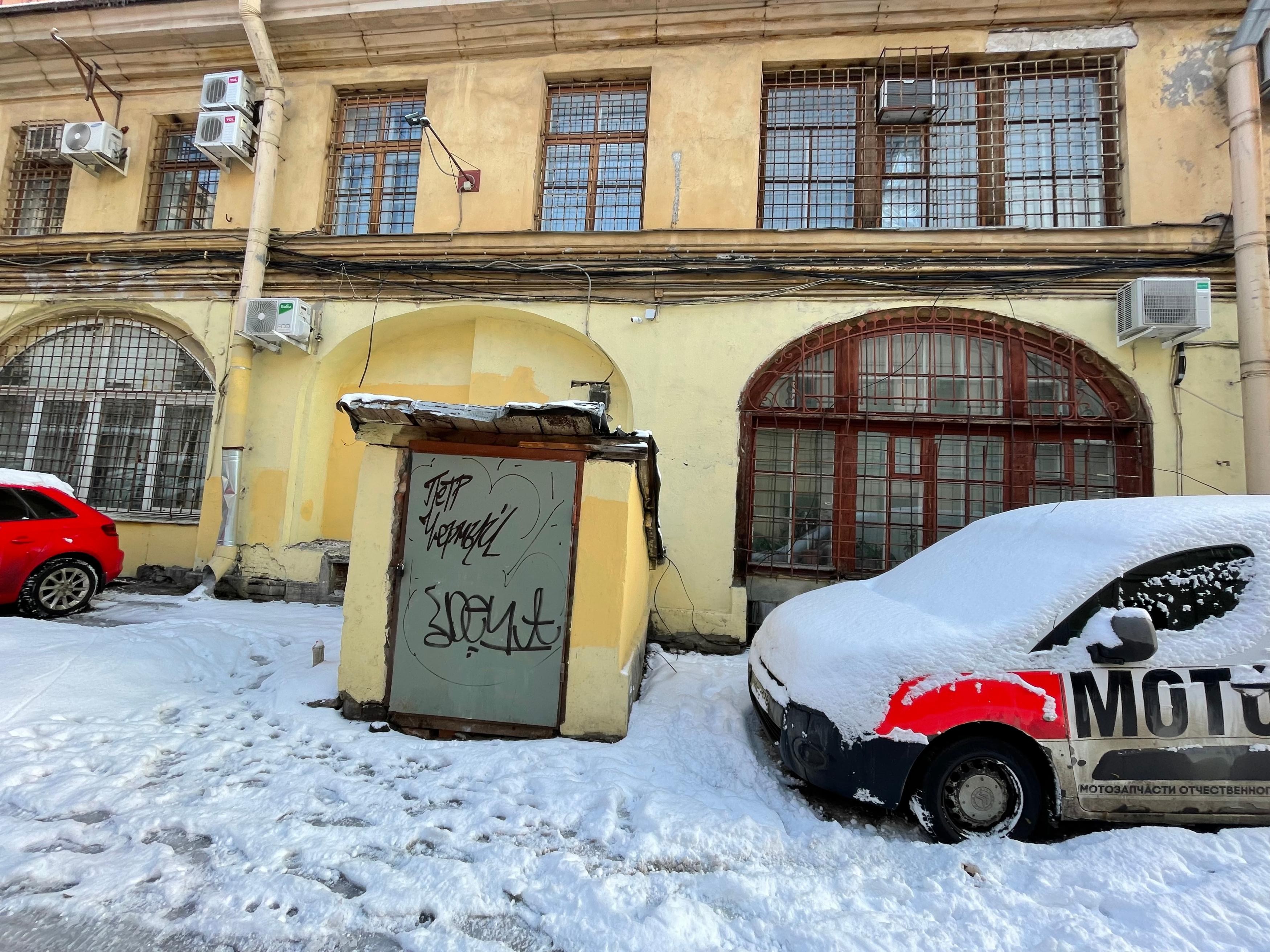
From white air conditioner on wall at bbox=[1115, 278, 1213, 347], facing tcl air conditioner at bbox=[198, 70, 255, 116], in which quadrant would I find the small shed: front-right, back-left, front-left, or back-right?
front-left

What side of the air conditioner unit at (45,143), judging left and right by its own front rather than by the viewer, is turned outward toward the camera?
front

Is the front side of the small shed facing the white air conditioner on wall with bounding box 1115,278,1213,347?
no

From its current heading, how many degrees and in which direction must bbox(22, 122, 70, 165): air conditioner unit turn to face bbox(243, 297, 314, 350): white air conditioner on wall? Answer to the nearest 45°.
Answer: approximately 45° to its left

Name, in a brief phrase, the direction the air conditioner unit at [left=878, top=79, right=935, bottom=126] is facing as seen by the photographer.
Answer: facing the viewer

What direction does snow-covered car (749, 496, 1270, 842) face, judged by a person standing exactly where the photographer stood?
facing the viewer and to the left of the viewer

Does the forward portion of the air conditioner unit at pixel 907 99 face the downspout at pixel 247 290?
no

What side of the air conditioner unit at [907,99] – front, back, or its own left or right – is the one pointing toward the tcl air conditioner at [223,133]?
right

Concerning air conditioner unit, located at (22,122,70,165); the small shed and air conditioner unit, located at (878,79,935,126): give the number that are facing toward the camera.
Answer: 3

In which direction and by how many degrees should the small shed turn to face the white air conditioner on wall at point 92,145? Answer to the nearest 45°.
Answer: approximately 135° to its right

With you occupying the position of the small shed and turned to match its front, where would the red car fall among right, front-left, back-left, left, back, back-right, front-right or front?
back-right

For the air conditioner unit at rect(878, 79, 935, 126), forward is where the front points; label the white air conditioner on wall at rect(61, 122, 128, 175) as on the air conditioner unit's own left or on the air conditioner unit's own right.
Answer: on the air conditioner unit's own right

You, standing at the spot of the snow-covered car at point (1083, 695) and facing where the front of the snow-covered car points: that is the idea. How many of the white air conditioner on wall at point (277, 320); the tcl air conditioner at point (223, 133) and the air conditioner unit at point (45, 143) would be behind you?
0

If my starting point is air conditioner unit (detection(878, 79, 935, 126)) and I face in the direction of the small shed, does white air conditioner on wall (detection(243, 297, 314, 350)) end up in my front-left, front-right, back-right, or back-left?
front-right

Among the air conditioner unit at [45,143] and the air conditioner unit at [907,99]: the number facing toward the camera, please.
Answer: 2

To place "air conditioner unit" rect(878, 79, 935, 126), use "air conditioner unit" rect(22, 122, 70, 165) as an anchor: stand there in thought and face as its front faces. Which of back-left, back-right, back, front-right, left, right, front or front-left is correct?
front-left

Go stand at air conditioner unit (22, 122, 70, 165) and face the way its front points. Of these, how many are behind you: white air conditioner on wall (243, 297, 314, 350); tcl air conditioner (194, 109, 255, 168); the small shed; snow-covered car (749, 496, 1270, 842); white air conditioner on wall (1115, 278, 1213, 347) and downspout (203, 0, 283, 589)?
0
